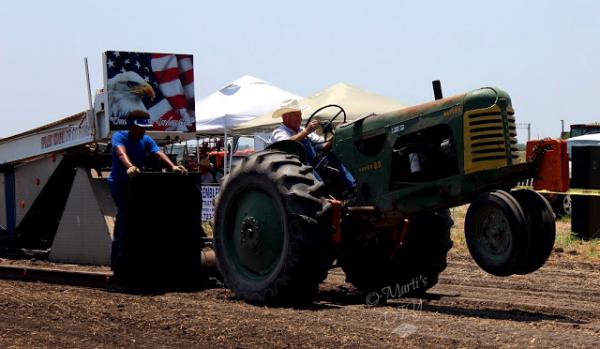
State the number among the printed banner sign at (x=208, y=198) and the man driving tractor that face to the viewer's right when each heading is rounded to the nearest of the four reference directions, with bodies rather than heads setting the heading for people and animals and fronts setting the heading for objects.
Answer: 1

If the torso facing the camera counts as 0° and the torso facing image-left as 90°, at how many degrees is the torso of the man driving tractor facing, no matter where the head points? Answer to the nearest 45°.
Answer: approximately 270°

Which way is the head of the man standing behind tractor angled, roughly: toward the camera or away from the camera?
toward the camera

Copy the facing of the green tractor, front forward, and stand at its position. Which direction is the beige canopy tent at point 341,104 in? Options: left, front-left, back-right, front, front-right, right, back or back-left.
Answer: back-left

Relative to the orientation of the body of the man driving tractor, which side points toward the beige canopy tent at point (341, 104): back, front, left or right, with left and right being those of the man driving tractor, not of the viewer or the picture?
left

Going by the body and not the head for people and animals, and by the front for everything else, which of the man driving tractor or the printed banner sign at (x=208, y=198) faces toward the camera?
the printed banner sign

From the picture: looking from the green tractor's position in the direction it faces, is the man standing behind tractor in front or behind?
behind

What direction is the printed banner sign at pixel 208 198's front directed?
toward the camera

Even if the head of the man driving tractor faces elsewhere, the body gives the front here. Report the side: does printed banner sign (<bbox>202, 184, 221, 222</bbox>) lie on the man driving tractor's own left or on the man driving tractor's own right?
on the man driving tractor's own left

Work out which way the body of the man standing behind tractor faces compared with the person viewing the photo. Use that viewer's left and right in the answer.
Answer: facing the viewer and to the right of the viewer

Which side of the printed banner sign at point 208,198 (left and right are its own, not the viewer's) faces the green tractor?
front

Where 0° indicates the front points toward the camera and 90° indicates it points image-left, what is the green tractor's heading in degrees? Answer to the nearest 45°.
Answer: approximately 315°
